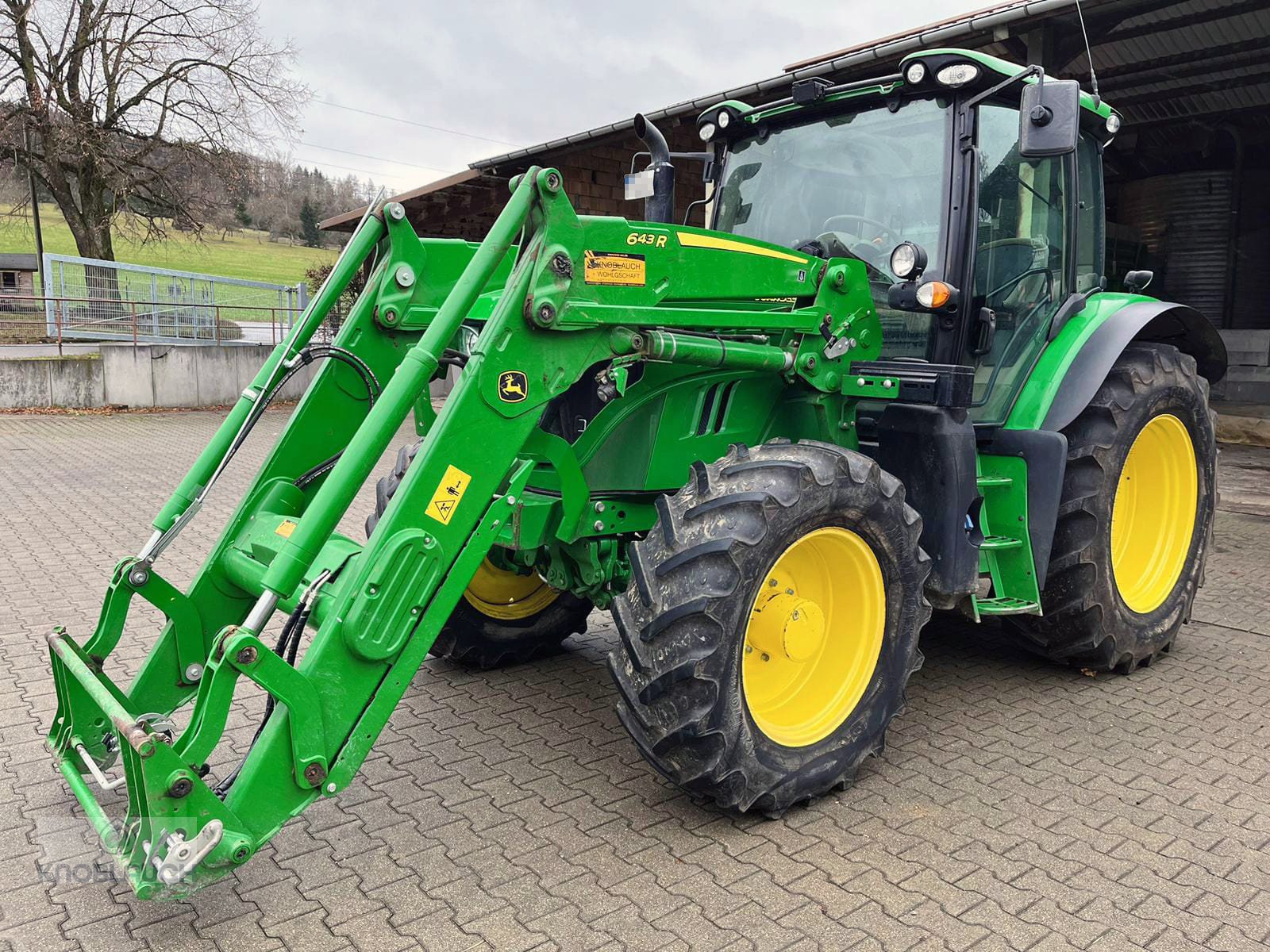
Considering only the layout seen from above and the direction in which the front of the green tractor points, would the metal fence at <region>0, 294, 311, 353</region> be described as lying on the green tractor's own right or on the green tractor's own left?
on the green tractor's own right

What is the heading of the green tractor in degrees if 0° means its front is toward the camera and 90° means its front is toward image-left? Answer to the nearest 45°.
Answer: approximately 45°

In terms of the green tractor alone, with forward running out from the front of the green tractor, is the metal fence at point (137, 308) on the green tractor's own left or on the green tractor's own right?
on the green tractor's own right
